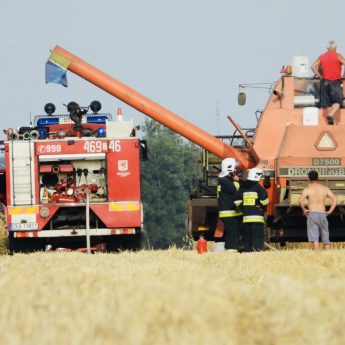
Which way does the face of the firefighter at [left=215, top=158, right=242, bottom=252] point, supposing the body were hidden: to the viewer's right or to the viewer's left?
to the viewer's right

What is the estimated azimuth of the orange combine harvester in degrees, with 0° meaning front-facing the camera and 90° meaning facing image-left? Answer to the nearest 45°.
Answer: approximately 180°

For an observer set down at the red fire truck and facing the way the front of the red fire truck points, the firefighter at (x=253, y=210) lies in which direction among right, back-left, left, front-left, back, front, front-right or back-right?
back-right

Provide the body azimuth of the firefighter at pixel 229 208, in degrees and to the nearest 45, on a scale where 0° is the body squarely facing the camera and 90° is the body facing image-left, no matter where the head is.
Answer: approximately 270°

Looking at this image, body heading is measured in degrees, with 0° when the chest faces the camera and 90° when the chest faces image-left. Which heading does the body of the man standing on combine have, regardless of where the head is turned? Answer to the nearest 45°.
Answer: approximately 180°
